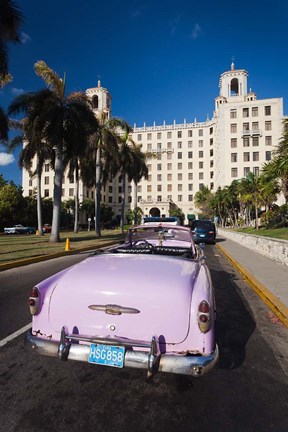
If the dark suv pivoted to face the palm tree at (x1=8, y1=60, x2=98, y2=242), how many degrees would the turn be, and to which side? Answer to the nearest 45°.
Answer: approximately 90° to its left

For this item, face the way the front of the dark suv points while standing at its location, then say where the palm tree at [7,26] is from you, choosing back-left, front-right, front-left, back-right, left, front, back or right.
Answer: back-left

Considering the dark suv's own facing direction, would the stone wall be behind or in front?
behind

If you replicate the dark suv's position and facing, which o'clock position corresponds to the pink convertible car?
The pink convertible car is roughly at 6 o'clock from the dark suv.

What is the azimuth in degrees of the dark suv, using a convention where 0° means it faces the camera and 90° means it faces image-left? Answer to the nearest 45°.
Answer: approximately 180°
